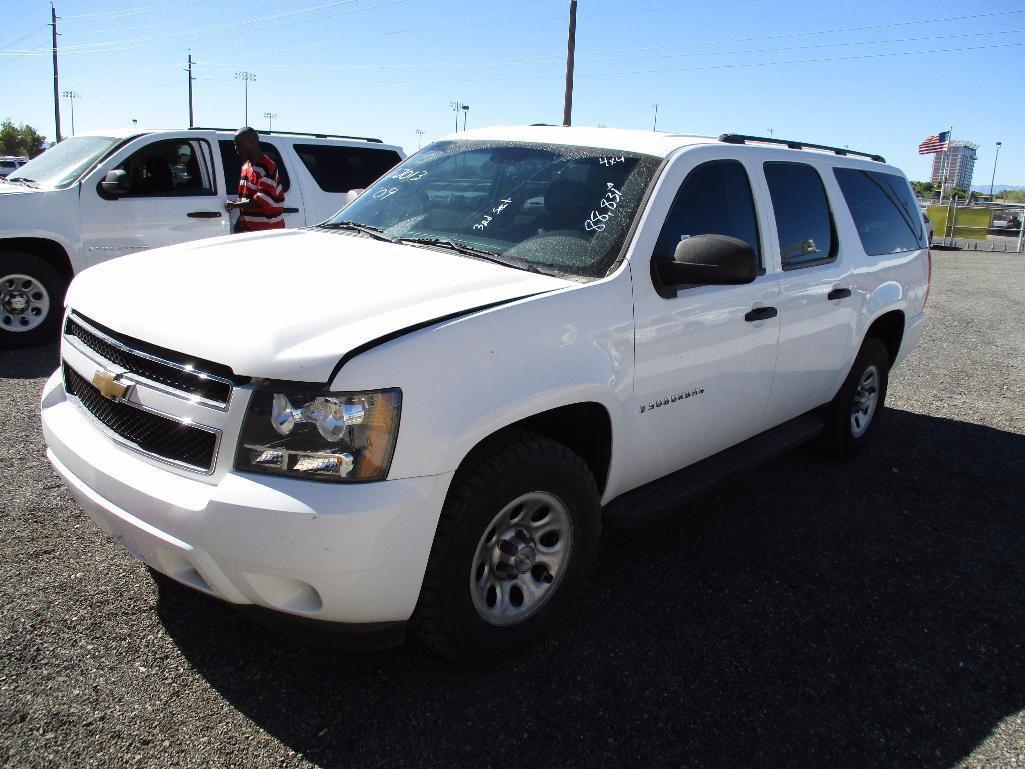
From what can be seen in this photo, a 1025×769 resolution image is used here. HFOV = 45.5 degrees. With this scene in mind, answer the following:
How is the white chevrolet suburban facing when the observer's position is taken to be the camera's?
facing the viewer and to the left of the viewer

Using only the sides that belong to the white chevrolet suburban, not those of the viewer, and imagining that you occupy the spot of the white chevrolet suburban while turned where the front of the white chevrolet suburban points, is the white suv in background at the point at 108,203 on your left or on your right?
on your right

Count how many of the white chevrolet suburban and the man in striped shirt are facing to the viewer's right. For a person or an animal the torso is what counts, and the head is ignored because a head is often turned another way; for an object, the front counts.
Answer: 0

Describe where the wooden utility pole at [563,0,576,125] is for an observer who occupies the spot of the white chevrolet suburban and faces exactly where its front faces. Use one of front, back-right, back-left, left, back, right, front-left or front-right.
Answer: back-right

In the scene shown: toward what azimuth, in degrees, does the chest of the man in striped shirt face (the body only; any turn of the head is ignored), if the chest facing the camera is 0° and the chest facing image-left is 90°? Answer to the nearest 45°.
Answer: approximately 90°

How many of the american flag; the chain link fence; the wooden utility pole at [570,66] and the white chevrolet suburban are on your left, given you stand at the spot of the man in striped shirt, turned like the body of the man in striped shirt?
1

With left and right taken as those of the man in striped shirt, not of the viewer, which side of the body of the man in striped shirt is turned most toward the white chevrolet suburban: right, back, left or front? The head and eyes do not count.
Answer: left
